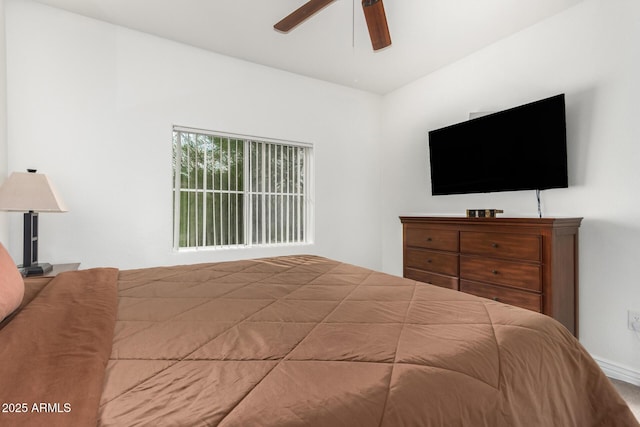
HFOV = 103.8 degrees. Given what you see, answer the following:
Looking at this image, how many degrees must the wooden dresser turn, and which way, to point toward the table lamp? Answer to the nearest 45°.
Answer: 0° — it already faces it

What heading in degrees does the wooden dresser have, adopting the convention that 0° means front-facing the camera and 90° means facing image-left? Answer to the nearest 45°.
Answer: approximately 45°

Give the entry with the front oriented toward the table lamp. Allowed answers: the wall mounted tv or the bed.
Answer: the wall mounted tv

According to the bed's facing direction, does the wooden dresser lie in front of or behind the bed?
in front

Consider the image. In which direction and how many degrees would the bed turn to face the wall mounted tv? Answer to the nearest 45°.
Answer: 0° — it already faces it

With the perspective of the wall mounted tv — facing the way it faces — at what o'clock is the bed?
The bed is roughly at 11 o'clock from the wall mounted tv.

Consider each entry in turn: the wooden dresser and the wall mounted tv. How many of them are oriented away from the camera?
0

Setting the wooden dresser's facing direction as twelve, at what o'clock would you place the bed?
The bed is roughly at 11 o'clock from the wooden dresser.

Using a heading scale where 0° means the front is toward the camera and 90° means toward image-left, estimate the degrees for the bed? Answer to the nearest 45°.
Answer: approximately 225°
